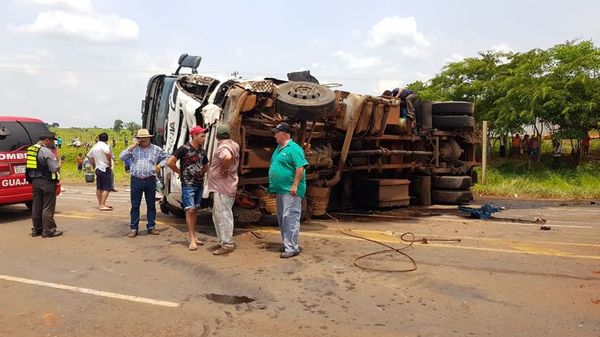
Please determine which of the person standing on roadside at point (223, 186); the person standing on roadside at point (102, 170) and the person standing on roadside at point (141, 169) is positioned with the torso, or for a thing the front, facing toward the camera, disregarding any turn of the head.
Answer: the person standing on roadside at point (141, 169)

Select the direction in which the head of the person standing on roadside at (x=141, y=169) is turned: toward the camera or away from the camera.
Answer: toward the camera

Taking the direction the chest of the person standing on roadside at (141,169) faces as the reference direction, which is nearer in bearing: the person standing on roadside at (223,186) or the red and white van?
the person standing on roadside

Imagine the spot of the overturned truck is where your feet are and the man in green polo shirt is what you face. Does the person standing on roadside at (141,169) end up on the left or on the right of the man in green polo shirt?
right

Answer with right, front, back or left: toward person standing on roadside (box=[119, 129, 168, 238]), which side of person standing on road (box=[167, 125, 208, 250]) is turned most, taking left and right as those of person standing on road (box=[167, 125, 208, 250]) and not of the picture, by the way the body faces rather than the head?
back

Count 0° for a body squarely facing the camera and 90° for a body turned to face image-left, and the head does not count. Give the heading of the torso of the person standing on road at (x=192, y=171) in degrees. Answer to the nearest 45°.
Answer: approximately 315°

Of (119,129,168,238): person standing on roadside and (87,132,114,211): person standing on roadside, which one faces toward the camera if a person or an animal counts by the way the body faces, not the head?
(119,129,168,238): person standing on roadside

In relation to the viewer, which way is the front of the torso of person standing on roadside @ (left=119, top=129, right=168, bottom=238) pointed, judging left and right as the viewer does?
facing the viewer

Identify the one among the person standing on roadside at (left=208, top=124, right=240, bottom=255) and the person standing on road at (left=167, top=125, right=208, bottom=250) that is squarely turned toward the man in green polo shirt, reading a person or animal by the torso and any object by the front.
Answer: the person standing on road at (left=167, top=125, right=208, bottom=250)
